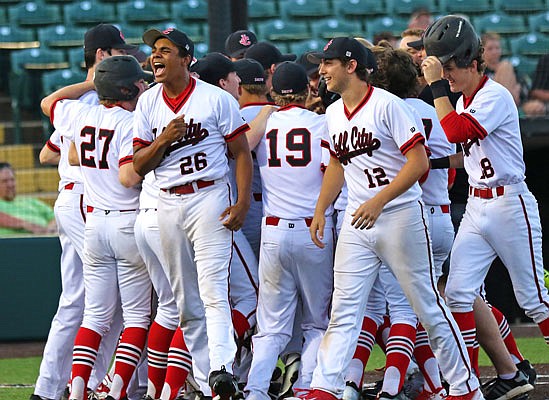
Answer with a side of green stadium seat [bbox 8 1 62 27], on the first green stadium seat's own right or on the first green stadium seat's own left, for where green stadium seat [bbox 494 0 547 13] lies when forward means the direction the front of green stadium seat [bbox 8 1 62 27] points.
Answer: on the first green stadium seat's own left

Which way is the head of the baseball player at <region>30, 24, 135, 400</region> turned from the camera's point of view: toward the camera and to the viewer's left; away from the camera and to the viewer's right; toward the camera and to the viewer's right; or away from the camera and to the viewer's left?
away from the camera and to the viewer's right

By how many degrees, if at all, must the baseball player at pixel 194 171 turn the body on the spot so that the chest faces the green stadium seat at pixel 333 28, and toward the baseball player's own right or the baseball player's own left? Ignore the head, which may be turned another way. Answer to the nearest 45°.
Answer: approximately 180°

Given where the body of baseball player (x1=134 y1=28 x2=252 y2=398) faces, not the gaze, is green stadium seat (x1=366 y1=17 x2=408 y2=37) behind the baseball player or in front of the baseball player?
behind
